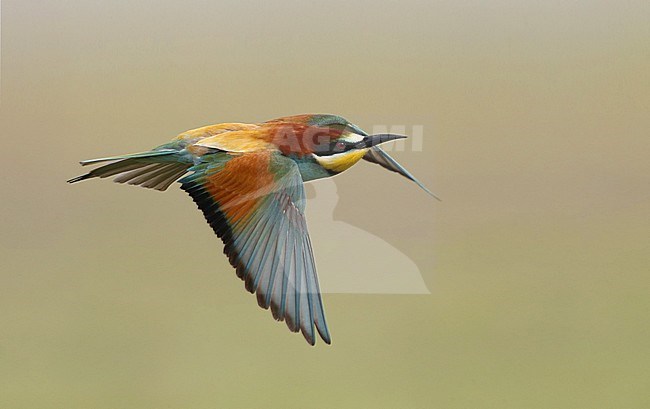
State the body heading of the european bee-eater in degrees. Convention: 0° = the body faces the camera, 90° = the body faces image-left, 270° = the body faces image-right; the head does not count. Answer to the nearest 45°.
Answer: approximately 270°
